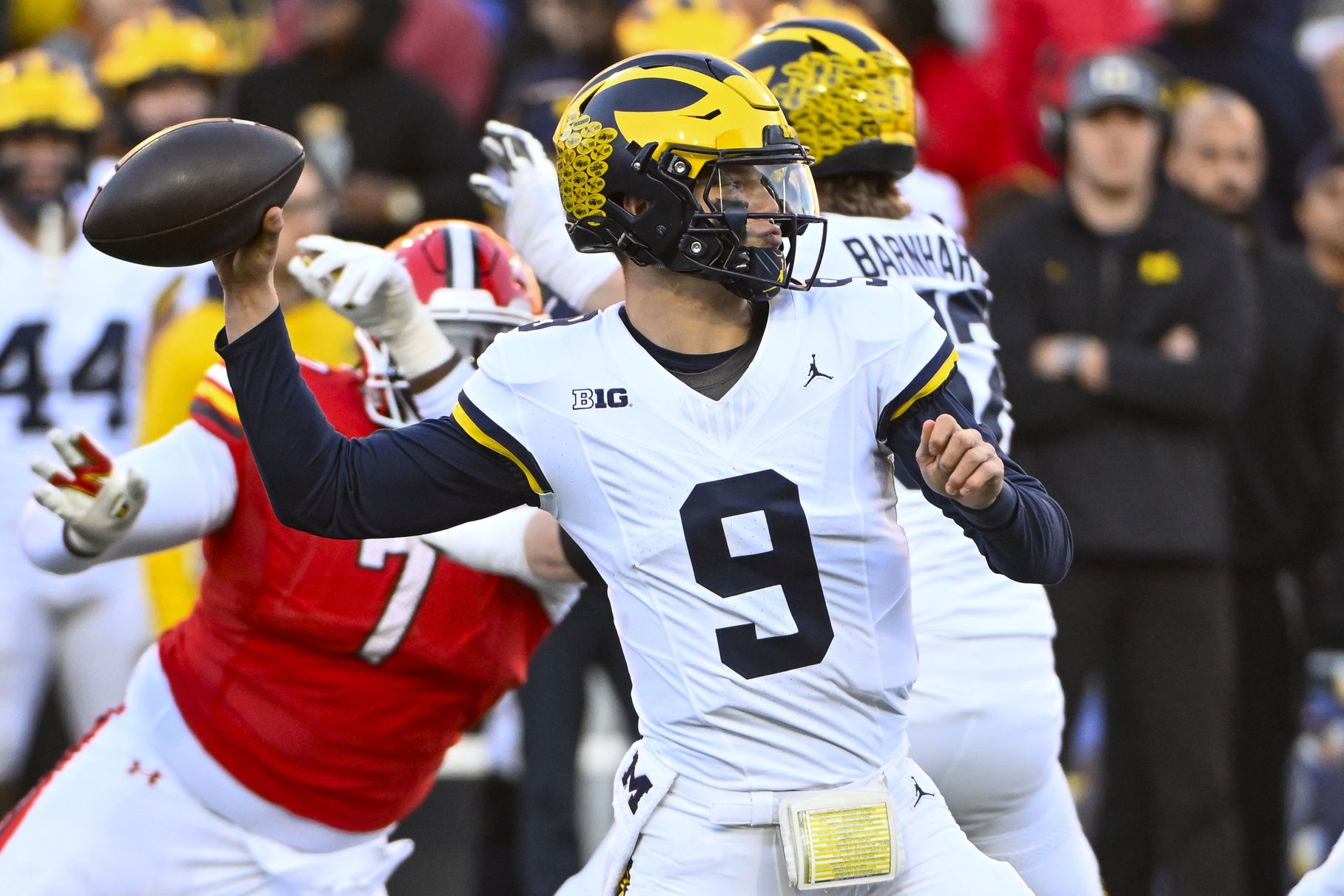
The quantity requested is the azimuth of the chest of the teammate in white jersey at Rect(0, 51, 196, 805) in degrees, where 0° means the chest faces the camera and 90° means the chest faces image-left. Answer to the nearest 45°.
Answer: approximately 0°

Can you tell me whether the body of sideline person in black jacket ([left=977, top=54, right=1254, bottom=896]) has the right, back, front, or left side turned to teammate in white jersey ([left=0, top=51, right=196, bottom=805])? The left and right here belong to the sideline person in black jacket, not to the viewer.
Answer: right

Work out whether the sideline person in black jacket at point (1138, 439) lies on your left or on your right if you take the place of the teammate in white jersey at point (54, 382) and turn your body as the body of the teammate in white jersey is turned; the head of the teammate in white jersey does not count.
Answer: on your left

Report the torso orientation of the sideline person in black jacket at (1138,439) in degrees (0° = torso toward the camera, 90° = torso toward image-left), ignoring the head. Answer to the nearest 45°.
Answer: approximately 0°

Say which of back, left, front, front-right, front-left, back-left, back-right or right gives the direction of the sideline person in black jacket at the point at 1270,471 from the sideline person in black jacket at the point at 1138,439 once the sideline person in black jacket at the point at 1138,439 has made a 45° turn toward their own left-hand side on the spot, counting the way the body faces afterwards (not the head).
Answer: left

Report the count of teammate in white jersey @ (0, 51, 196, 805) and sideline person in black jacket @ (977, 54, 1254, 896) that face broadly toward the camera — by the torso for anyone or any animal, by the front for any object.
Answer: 2

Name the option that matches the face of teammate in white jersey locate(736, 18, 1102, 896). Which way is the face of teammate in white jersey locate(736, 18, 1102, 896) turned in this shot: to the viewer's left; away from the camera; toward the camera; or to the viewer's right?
away from the camera

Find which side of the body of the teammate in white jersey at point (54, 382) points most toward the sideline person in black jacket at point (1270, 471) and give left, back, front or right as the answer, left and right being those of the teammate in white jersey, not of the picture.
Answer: left
